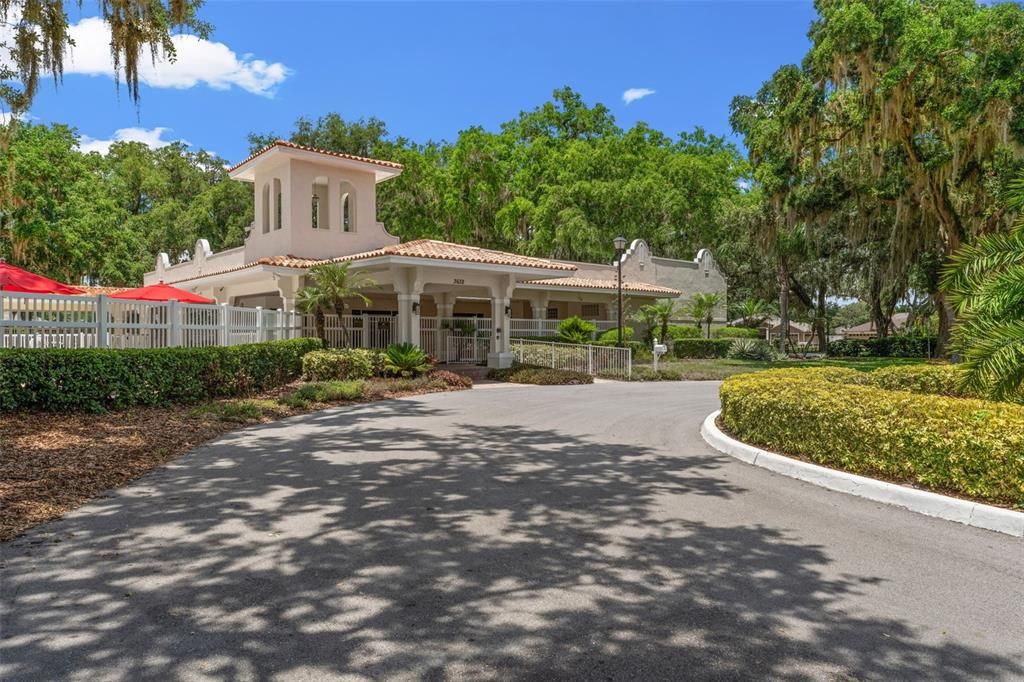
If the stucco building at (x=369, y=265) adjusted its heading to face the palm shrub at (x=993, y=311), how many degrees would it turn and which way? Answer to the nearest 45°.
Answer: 0° — it already faces it

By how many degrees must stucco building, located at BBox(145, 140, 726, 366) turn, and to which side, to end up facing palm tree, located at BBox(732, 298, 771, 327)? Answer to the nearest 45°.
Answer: approximately 90° to its left

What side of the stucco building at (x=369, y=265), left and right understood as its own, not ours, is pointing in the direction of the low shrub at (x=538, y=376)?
front

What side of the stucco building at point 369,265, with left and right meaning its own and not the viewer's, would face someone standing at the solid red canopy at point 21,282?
right

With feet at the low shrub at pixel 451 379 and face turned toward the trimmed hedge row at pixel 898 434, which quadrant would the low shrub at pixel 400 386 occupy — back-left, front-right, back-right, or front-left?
front-right

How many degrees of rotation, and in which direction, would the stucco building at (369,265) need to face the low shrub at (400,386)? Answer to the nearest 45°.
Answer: approximately 45° to its right

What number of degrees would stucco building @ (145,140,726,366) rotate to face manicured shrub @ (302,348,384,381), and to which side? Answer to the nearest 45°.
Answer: approximately 45° to its right

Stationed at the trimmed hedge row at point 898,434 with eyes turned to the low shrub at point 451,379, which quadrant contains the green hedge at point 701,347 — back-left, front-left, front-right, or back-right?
front-right

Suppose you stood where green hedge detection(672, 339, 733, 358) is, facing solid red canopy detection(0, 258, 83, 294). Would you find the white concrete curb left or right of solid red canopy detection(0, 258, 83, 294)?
left

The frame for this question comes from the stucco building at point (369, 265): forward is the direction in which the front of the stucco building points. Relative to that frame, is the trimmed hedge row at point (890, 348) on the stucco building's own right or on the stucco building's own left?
on the stucco building's own left

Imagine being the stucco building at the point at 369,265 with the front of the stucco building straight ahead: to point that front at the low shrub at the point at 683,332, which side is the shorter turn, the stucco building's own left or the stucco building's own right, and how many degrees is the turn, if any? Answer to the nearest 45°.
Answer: approximately 90° to the stucco building's own left

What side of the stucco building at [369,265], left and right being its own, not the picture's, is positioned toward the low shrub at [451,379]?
front

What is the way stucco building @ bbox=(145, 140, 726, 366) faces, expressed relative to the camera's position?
facing the viewer and to the right of the viewer

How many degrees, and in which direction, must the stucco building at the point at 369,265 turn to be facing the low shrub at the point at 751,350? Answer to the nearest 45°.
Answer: approximately 90° to its left

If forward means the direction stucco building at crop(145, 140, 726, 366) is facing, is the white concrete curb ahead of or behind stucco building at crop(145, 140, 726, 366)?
ahead

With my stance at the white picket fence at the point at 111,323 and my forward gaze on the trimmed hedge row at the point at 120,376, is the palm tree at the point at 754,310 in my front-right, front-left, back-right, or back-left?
back-left
